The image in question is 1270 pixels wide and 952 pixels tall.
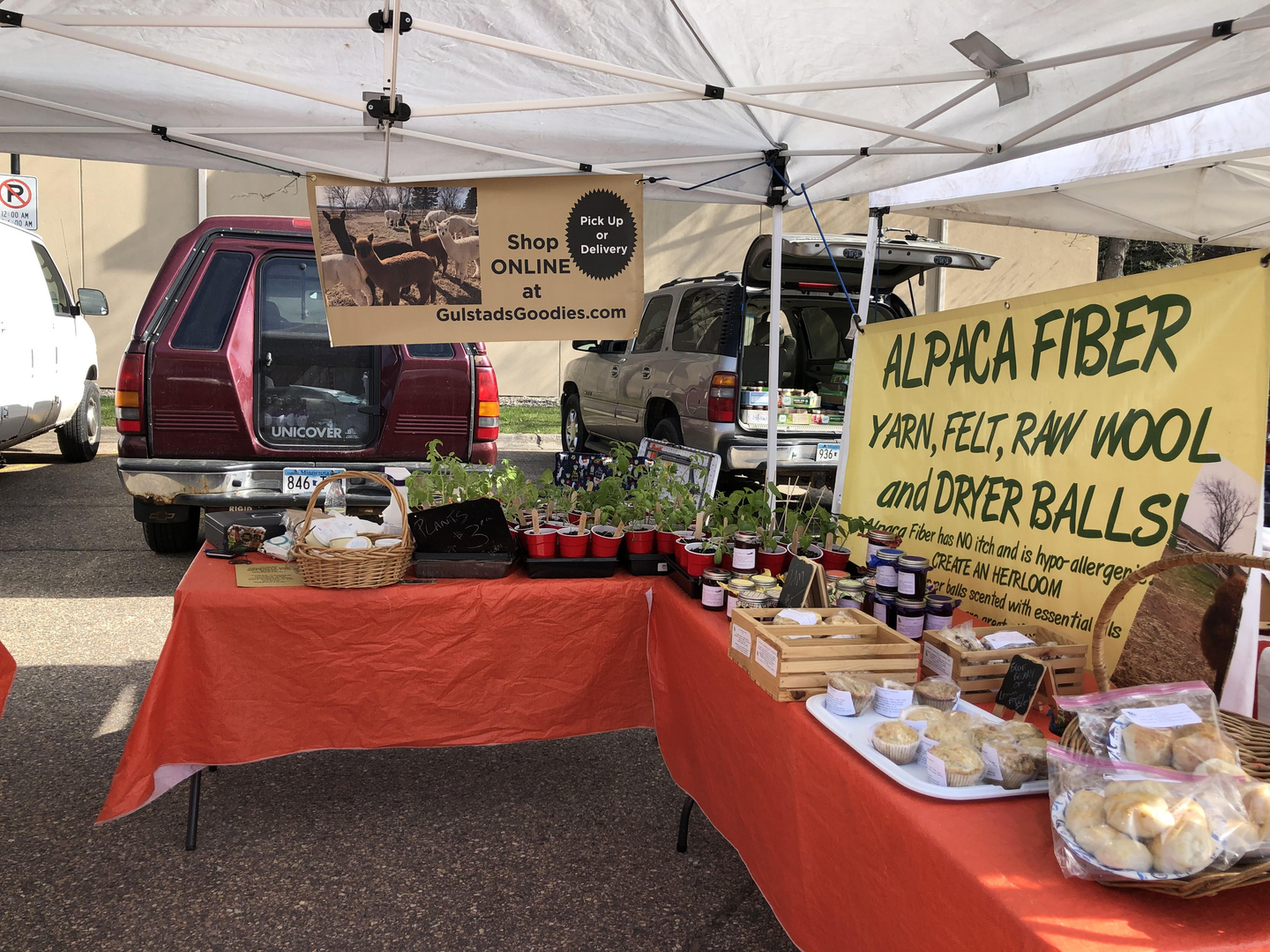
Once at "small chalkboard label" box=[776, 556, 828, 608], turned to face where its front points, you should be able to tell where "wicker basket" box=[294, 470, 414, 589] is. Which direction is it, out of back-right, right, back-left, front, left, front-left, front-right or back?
front-right

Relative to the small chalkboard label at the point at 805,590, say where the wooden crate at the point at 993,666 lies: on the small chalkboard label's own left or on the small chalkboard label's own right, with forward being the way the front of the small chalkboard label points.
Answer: on the small chalkboard label's own left

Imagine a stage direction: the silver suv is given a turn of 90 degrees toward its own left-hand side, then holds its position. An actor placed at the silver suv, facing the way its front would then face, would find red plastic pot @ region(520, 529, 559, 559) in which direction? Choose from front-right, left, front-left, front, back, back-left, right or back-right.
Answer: front-left

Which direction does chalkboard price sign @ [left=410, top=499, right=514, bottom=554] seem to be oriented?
toward the camera

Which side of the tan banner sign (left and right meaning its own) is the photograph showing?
front

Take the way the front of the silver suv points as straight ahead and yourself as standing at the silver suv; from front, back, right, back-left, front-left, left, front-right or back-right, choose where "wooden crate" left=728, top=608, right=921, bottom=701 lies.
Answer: back-left

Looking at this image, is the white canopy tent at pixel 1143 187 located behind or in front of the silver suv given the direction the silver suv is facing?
behind

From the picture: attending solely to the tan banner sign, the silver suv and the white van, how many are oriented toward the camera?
1

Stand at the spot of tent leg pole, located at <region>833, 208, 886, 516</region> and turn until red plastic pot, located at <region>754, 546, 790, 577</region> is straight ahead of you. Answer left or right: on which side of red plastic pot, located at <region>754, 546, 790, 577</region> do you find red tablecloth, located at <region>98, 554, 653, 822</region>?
right

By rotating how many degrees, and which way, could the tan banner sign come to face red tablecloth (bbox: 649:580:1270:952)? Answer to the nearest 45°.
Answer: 0° — it already faces it

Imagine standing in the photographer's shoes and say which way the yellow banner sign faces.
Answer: facing the viewer and to the left of the viewer

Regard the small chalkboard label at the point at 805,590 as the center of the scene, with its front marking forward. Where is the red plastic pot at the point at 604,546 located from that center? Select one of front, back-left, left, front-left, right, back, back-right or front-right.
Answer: right

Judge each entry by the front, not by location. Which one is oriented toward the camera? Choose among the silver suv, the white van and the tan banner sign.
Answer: the tan banner sign

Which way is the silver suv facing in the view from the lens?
facing away from the viewer and to the left of the viewer

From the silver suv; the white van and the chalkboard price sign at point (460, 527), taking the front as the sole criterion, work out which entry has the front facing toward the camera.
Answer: the chalkboard price sign
